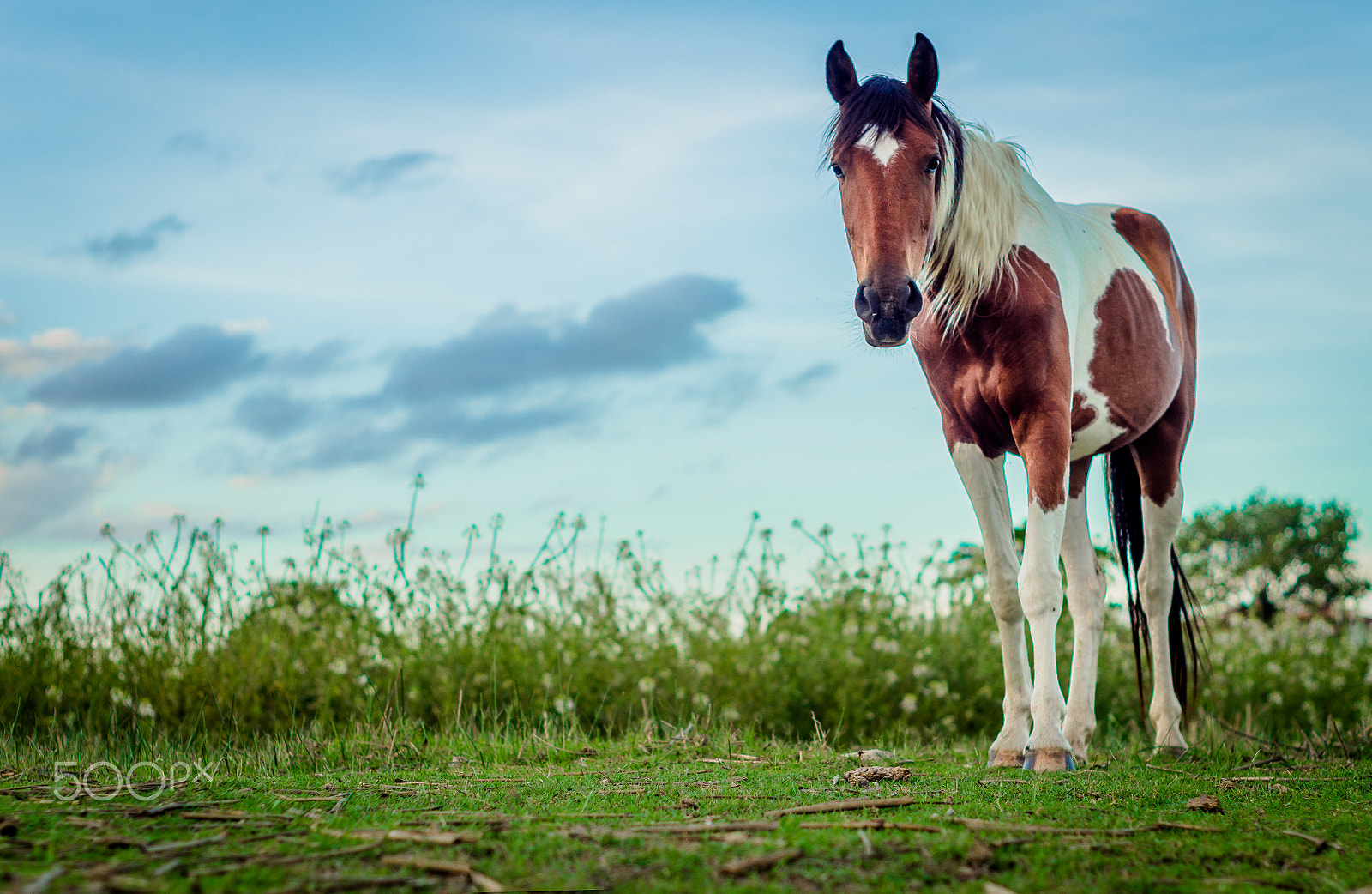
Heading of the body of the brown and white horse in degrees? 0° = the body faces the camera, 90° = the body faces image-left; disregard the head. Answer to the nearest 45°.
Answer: approximately 45°

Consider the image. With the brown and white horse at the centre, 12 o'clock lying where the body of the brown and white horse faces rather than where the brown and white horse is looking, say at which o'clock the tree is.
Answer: The tree is roughly at 5 o'clock from the brown and white horse.
